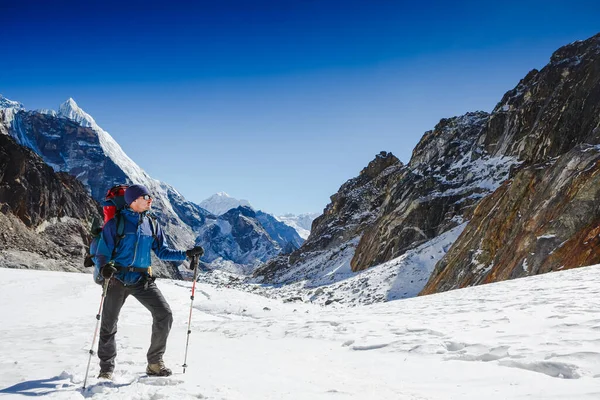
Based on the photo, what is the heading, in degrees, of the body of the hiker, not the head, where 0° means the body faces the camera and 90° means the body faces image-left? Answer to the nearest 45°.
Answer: approximately 315°
